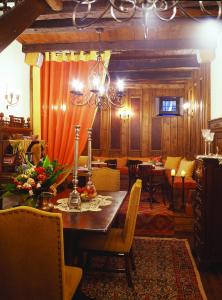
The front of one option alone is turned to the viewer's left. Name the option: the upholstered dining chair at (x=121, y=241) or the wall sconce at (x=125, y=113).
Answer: the upholstered dining chair

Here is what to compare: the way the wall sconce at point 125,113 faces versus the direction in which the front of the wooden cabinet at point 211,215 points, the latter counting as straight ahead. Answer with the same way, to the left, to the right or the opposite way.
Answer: to the left

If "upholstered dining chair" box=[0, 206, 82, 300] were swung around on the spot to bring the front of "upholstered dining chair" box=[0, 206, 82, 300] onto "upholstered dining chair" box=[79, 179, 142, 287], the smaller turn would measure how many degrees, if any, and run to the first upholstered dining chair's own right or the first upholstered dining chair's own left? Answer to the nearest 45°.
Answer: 0° — it already faces it

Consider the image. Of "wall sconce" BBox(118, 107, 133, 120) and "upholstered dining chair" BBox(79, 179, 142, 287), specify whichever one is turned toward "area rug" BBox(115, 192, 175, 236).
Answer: the wall sconce

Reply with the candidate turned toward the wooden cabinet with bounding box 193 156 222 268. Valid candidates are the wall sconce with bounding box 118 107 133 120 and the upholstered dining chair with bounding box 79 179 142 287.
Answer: the wall sconce

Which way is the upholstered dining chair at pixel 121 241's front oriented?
to the viewer's left

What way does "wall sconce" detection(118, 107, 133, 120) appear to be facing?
toward the camera

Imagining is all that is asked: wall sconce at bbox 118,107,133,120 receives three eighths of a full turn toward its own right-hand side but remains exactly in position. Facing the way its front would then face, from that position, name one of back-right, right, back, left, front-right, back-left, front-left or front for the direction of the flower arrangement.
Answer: back-left

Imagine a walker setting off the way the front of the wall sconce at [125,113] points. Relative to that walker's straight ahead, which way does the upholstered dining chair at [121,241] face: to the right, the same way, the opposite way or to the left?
to the right

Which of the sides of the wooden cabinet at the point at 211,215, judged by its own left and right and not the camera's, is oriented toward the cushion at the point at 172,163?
right

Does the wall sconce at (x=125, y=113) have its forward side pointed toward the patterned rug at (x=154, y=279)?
yes

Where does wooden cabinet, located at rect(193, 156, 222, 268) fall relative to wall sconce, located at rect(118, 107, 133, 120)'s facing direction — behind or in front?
in front

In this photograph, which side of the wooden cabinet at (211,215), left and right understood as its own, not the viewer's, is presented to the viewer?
left

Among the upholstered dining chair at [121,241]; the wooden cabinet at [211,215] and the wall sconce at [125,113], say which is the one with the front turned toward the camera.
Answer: the wall sconce

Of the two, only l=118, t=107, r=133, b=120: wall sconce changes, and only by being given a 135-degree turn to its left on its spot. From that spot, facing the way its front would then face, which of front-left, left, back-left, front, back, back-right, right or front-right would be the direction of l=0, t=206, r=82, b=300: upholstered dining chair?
back-right

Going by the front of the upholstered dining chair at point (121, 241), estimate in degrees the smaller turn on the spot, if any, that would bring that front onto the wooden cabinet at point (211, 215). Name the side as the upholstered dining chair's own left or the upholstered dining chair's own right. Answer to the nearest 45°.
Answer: approximately 135° to the upholstered dining chair's own right
